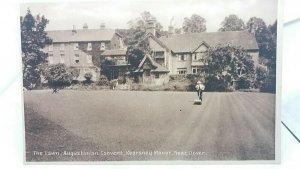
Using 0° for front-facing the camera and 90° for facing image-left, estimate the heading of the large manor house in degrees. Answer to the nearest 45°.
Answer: approximately 0°
